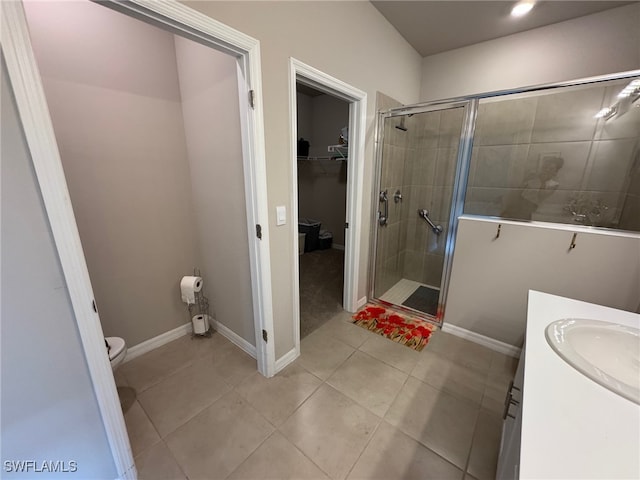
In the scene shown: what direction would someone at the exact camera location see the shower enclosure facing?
facing the viewer and to the left of the viewer

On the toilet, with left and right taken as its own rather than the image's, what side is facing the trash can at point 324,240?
front

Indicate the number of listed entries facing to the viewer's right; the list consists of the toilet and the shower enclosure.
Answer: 1

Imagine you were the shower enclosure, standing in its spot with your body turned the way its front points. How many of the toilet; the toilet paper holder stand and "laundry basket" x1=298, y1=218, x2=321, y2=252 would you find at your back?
0

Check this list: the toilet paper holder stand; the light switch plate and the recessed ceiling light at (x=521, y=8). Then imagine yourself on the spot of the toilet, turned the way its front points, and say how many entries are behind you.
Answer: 0

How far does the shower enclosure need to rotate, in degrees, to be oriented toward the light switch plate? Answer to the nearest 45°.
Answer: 0° — it already faces it

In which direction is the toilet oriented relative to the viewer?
to the viewer's right

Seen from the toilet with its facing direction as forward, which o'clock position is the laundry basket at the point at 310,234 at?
The laundry basket is roughly at 11 o'clock from the toilet.

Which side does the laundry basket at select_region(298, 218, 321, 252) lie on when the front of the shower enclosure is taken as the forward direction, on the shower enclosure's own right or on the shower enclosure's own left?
on the shower enclosure's own right

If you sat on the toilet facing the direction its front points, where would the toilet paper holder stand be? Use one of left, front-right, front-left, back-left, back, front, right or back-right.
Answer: front-left

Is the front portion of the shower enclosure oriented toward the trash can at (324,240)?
no

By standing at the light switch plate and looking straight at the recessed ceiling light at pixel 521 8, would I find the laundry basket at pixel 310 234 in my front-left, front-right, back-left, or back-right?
front-left

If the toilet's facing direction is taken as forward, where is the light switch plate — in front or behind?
in front
